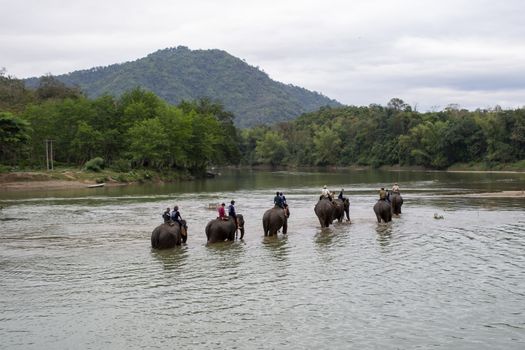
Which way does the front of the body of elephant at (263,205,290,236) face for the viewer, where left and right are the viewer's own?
facing away from the viewer and to the right of the viewer

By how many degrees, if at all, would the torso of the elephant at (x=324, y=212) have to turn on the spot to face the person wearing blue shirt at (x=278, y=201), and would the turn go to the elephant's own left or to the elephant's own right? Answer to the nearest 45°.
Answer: approximately 135° to the elephant's own left

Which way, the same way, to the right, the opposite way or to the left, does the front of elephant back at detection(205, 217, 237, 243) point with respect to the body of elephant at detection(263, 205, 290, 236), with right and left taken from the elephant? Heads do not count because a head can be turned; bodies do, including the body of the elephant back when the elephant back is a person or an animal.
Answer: the same way

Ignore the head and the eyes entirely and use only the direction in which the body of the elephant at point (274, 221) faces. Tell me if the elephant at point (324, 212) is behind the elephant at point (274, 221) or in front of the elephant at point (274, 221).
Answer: in front

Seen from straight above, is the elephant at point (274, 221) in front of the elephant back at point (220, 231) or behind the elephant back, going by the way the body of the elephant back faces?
in front

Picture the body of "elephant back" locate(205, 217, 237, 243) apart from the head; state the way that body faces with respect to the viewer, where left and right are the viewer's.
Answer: facing away from the viewer and to the right of the viewer

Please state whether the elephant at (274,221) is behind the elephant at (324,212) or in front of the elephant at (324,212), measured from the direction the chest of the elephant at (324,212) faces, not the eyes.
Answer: behind

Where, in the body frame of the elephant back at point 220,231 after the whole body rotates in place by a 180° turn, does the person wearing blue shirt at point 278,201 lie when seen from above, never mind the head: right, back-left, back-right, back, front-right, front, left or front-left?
back

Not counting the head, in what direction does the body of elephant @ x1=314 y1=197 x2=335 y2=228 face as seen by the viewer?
away from the camera

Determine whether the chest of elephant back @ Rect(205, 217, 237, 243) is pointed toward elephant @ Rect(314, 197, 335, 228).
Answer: yes

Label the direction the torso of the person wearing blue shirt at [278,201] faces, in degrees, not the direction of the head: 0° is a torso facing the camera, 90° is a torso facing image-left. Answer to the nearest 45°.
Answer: approximately 225°
